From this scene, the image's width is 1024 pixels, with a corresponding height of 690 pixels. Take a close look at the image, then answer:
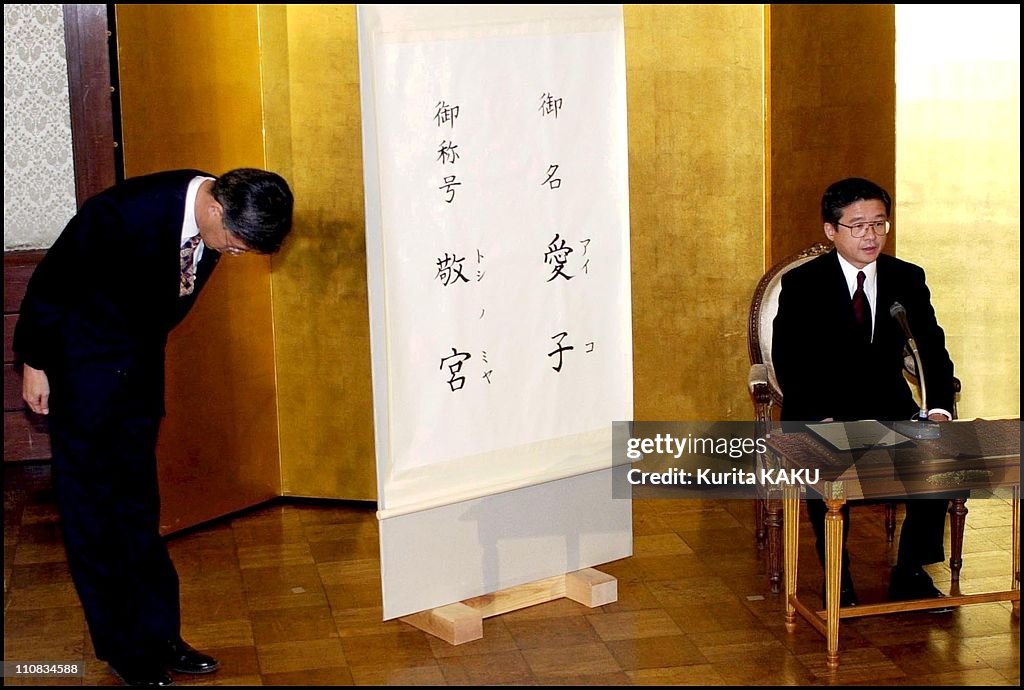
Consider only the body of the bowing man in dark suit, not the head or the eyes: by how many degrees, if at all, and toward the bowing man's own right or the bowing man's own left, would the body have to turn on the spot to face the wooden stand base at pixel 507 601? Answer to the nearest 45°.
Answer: approximately 45° to the bowing man's own left

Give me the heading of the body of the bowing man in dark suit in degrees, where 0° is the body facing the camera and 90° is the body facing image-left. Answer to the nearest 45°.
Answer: approximately 315°

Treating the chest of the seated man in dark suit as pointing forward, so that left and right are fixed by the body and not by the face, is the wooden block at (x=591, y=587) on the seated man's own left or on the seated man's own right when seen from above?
on the seated man's own right

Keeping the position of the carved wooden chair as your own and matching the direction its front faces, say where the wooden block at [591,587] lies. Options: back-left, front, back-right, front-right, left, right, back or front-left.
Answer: right

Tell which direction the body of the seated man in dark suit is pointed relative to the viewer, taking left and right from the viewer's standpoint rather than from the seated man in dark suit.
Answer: facing the viewer and to the right of the viewer

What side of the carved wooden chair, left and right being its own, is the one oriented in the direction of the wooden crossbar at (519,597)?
right

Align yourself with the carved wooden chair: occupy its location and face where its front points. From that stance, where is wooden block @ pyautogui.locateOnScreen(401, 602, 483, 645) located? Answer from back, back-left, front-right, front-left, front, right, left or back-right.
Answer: right

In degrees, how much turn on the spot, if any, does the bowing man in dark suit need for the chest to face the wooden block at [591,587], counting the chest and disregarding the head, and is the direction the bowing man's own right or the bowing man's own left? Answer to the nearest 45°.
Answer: approximately 45° to the bowing man's own left

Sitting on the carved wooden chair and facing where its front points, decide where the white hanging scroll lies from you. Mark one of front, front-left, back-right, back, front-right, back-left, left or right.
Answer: right

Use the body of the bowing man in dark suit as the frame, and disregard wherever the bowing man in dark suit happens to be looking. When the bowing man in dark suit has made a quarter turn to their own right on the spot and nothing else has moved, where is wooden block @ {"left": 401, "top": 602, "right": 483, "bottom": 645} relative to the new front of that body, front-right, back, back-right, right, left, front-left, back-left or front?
back-left
